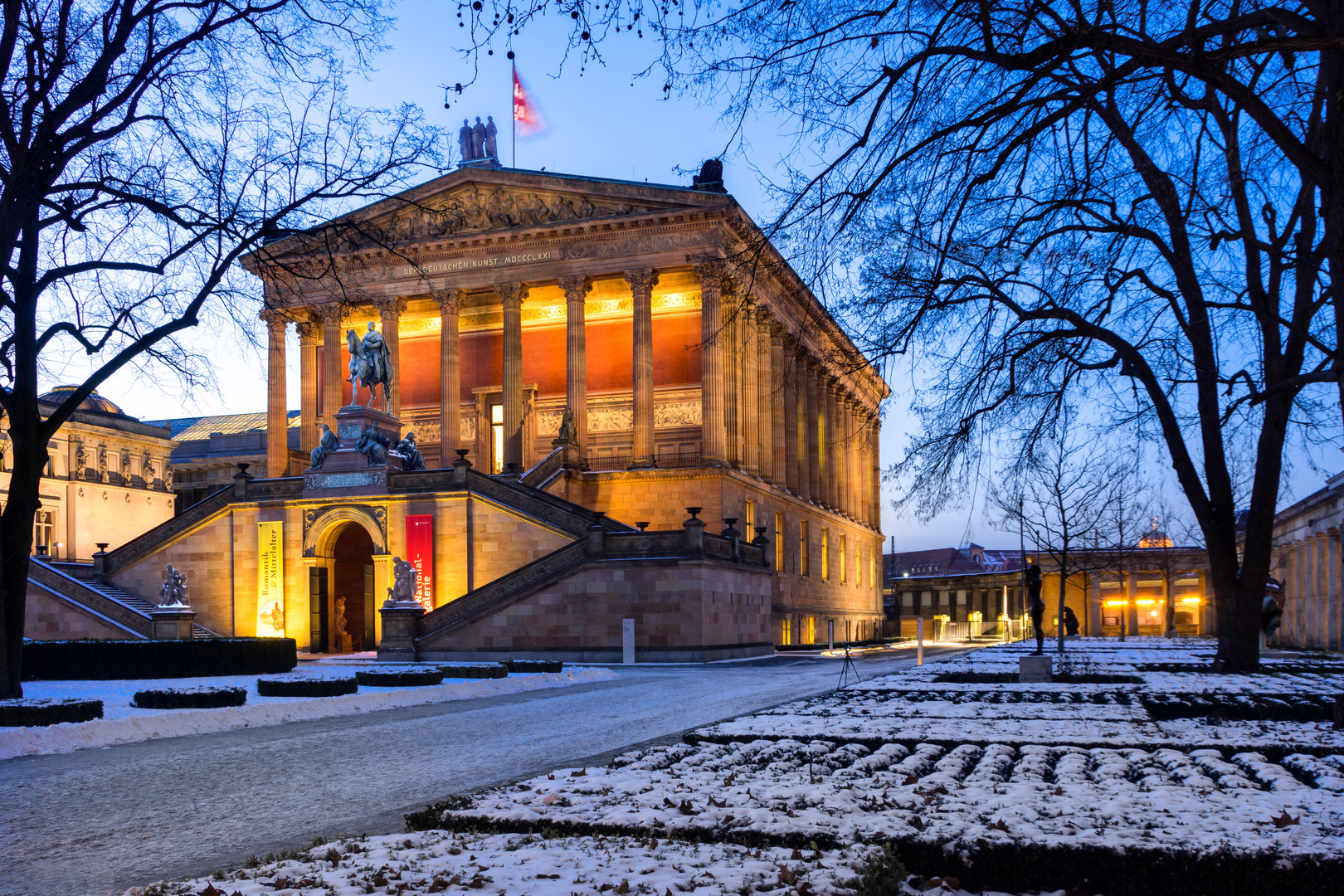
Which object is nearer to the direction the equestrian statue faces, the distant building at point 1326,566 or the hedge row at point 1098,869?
the hedge row

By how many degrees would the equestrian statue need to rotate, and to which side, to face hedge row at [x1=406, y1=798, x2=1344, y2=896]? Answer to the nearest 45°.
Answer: approximately 45° to its left

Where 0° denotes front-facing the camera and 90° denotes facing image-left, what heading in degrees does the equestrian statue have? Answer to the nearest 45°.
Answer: approximately 45°

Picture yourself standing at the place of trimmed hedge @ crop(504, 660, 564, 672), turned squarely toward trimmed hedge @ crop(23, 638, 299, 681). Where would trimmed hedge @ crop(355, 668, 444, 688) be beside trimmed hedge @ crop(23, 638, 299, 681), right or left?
left

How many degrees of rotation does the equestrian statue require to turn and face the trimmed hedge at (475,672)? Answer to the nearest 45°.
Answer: approximately 45° to its left

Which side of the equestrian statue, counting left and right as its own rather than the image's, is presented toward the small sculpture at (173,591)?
front

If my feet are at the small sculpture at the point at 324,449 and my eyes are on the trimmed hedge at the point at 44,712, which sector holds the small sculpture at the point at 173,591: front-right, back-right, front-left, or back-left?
front-right

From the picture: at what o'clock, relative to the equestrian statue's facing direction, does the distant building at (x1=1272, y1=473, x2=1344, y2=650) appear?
The distant building is roughly at 8 o'clock from the equestrian statue.

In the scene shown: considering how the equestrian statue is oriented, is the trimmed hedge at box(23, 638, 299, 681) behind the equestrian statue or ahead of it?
ahead

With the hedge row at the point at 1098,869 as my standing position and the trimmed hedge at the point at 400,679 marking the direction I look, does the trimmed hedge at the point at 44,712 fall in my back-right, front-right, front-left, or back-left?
front-left

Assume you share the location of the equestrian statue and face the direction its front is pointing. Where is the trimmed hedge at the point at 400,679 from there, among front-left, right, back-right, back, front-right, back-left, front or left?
front-left
